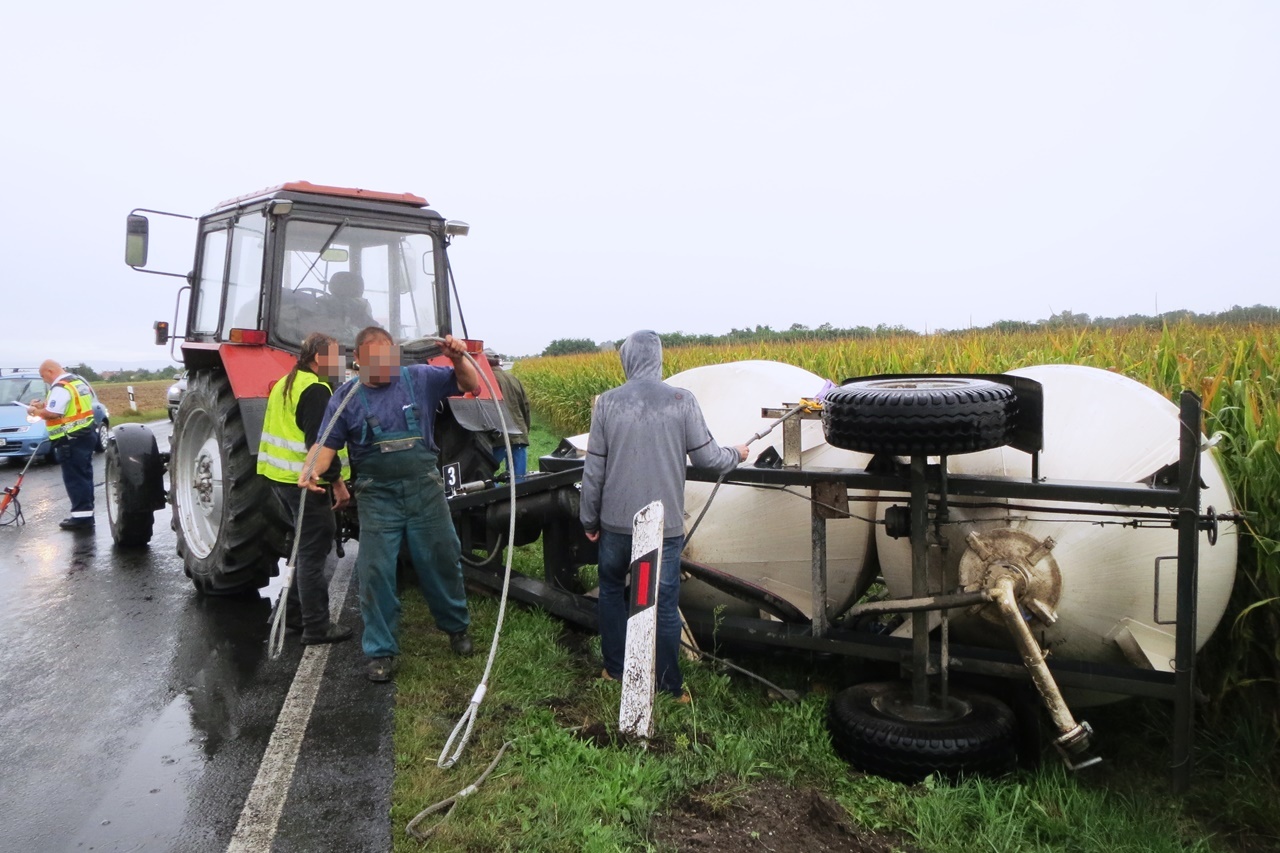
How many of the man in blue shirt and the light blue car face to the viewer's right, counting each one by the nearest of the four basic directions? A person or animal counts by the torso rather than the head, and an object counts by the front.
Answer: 0

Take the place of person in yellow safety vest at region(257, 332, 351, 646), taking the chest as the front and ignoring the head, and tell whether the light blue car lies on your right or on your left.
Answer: on your left

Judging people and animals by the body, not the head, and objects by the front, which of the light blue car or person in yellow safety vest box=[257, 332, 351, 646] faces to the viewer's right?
the person in yellow safety vest

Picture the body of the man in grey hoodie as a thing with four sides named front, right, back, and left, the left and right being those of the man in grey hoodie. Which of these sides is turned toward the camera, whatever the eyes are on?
back

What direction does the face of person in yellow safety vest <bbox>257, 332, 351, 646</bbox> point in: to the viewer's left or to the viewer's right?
to the viewer's right

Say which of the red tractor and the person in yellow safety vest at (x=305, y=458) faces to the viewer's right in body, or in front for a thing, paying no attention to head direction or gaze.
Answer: the person in yellow safety vest

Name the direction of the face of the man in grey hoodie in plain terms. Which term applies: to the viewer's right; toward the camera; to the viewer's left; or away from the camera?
away from the camera

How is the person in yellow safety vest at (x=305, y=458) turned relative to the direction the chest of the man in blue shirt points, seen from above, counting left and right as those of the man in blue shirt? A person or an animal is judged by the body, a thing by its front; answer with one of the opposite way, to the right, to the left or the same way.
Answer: to the left

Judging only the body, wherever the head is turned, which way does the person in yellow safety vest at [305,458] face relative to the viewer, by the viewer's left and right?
facing to the right of the viewer

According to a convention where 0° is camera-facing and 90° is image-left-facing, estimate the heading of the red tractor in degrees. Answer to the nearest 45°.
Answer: approximately 135°
